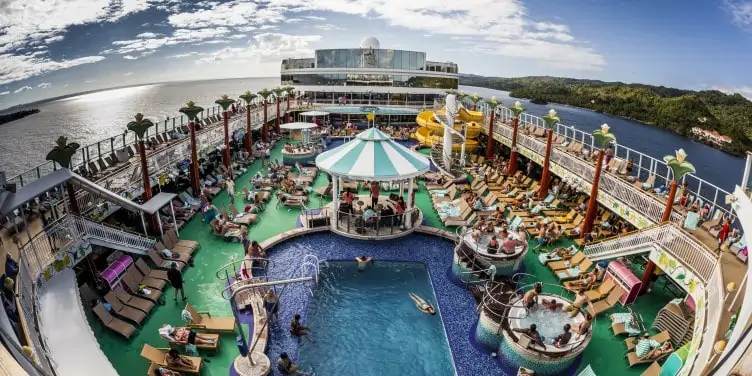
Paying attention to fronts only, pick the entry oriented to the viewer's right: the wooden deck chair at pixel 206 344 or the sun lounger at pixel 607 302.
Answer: the wooden deck chair

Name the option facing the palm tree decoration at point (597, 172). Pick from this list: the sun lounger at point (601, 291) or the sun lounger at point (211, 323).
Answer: the sun lounger at point (211, 323)

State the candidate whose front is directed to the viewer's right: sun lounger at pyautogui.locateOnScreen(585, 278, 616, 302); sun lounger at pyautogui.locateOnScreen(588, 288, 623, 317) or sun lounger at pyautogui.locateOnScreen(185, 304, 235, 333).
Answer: sun lounger at pyautogui.locateOnScreen(185, 304, 235, 333)

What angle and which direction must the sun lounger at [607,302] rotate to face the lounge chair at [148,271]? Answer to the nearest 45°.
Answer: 0° — it already faces it

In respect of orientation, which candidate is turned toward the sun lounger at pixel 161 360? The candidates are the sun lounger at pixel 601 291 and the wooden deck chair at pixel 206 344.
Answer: the sun lounger at pixel 601 291

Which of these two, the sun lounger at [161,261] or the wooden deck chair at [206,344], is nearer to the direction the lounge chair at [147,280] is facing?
the wooden deck chair

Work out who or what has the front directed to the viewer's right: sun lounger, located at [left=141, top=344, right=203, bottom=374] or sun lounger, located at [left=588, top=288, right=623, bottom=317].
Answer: sun lounger, located at [left=141, top=344, right=203, bottom=374]

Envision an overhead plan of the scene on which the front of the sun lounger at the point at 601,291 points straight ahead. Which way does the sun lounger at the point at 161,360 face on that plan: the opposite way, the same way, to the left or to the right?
the opposite way

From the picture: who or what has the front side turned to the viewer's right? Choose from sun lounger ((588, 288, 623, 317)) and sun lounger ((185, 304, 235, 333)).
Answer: sun lounger ((185, 304, 235, 333))

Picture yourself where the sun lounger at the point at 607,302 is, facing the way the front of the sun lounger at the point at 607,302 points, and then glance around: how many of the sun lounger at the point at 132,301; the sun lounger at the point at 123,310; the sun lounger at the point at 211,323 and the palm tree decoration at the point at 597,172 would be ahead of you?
3

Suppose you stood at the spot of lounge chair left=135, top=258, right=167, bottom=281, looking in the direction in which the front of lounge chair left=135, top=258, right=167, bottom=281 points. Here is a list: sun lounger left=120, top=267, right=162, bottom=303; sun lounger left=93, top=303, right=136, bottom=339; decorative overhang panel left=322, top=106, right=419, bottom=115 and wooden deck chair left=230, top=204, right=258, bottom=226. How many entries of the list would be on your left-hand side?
2

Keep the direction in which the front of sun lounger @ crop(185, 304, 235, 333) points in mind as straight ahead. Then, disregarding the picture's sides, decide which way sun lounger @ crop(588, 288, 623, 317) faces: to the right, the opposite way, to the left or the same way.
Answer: the opposite way

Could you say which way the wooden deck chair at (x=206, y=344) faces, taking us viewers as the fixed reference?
facing to the right of the viewer

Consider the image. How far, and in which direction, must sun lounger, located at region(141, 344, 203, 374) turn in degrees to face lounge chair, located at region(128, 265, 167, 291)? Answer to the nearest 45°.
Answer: approximately 90° to its left

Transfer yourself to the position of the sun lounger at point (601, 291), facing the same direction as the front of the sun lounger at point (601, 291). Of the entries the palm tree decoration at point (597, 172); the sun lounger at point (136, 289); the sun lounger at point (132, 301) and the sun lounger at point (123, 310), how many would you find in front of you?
3

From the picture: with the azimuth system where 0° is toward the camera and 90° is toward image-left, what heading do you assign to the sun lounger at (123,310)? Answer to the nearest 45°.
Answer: approximately 315°

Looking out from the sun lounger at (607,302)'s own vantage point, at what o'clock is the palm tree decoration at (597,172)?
The palm tree decoration is roughly at 4 o'clock from the sun lounger.

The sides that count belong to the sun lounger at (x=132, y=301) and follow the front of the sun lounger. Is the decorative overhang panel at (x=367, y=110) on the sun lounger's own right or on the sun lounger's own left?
on the sun lounger's own left

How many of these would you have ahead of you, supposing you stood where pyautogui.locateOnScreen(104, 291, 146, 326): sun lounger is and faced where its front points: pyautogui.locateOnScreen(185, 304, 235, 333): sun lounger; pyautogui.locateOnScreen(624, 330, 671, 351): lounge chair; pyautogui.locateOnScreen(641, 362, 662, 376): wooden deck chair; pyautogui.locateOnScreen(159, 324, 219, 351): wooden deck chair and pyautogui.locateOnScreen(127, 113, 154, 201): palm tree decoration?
4
